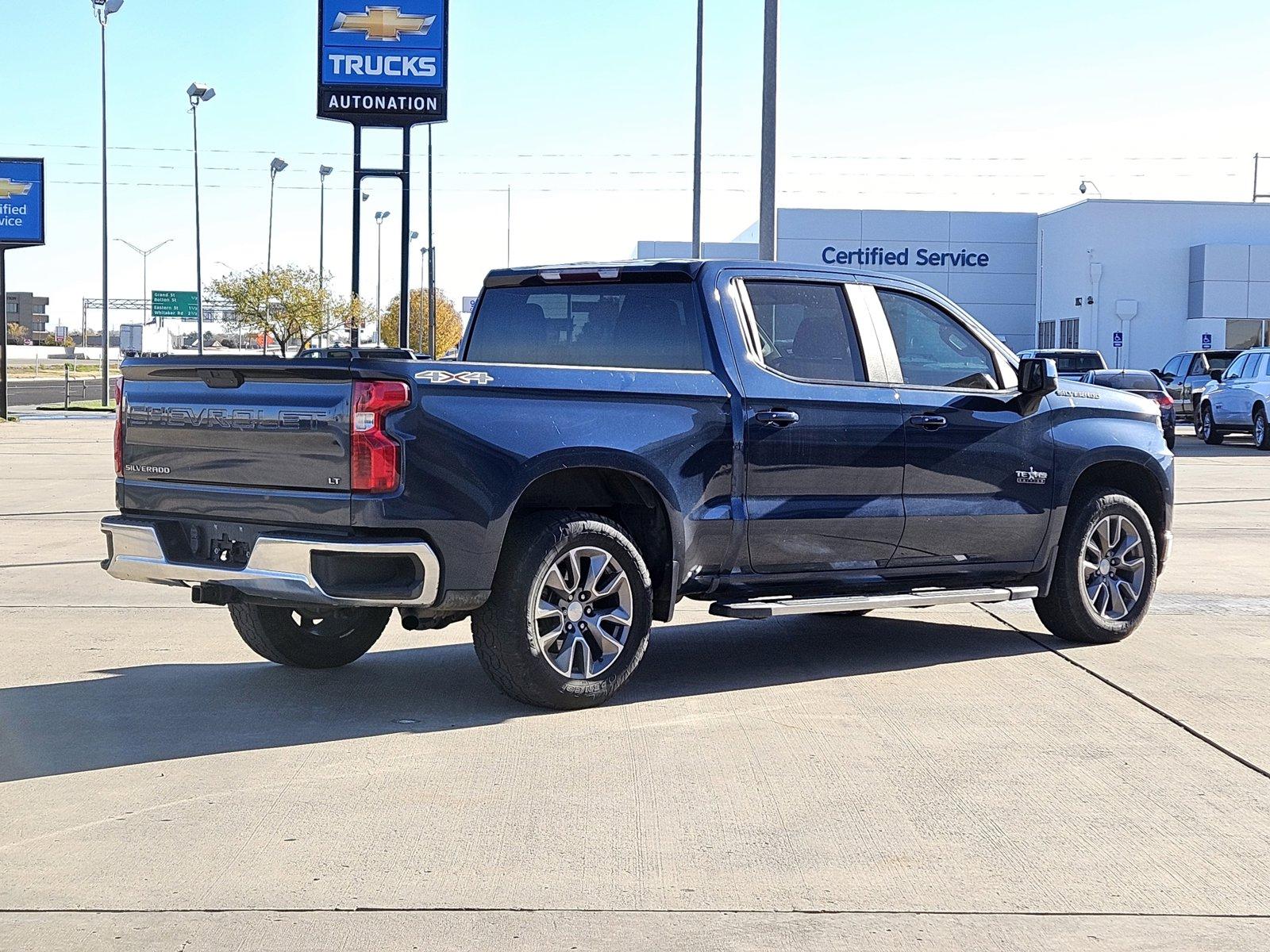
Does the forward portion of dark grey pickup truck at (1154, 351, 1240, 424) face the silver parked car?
no

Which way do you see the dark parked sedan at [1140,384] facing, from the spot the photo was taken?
facing away from the viewer and to the left of the viewer

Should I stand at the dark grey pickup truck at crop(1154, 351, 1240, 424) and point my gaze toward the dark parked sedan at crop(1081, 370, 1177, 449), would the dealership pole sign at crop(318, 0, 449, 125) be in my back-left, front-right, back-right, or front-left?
front-right

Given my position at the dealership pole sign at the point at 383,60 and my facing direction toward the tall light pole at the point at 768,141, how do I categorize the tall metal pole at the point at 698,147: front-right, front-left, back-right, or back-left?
front-left

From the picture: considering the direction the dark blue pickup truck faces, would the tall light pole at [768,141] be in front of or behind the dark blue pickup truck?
in front

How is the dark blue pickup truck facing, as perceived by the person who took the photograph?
facing away from the viewer and to the right of the viewer

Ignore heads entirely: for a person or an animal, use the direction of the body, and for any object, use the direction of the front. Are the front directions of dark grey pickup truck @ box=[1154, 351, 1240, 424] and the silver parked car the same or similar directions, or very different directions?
same or similar directions

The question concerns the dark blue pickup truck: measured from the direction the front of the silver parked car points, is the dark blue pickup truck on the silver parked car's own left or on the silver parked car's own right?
on the silver parked car's own left

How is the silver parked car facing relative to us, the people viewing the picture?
facing away from the viewer and to the left of the viewer
